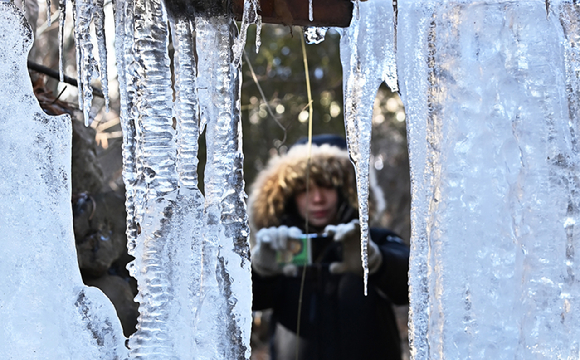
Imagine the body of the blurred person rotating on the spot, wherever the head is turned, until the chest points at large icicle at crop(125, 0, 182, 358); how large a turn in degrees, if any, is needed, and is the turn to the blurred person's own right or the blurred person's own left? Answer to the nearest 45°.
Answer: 0° — they already face it

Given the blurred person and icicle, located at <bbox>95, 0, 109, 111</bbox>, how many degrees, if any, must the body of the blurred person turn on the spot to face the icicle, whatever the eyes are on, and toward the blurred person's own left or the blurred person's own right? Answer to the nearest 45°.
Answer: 0° — they already face it

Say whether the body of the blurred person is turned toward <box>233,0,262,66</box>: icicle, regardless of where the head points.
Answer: yes

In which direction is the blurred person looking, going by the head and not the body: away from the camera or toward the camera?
toward the camera

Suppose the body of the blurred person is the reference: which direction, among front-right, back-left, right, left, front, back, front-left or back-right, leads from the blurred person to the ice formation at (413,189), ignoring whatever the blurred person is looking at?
front

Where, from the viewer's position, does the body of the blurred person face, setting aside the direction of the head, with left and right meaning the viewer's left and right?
facing the viewer

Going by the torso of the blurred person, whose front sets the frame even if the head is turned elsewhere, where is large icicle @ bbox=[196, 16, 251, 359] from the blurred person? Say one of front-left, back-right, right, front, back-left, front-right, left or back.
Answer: front

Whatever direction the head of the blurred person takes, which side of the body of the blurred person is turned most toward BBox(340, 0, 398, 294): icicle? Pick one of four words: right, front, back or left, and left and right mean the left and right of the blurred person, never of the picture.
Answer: front

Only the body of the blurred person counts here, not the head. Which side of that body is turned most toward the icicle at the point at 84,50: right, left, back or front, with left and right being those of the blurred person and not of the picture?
front
